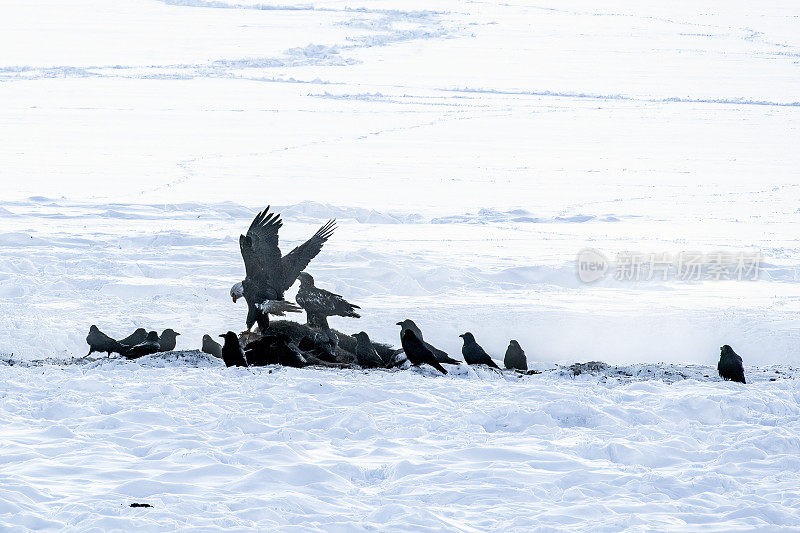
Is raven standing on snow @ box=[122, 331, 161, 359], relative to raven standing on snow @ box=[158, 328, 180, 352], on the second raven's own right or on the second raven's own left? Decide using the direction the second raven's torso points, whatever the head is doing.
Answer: on the second raven's own right

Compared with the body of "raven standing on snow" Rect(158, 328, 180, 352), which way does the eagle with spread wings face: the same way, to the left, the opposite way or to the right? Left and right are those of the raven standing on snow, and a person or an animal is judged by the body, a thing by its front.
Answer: the opposite way

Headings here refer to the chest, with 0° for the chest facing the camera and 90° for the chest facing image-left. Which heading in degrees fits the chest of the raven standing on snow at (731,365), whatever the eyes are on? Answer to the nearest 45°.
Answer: approximately 135°

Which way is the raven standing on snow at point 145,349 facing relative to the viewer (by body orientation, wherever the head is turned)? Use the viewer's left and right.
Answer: facing to the right of the viewer

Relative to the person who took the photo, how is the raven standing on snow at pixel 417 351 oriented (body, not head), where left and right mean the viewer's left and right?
facing to the left of the viewer

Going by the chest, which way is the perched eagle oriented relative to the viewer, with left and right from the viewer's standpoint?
facing to the left of the viewer

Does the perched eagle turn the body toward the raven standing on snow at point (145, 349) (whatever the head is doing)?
yes

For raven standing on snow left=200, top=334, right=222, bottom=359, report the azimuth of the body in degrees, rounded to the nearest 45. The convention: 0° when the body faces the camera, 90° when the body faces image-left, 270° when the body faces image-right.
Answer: approximately 90°

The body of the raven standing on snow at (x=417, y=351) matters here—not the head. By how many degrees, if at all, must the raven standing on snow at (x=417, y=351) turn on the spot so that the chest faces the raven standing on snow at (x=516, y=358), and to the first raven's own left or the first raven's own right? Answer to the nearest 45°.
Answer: approximately 135° to the first raven's own right

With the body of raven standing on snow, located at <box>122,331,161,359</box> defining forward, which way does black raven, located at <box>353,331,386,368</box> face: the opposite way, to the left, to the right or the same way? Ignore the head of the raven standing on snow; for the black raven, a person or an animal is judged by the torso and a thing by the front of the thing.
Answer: the opposite way

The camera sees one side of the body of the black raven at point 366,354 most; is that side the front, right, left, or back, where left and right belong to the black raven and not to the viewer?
left

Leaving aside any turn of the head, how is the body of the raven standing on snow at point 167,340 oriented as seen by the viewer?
to the viewer's right
